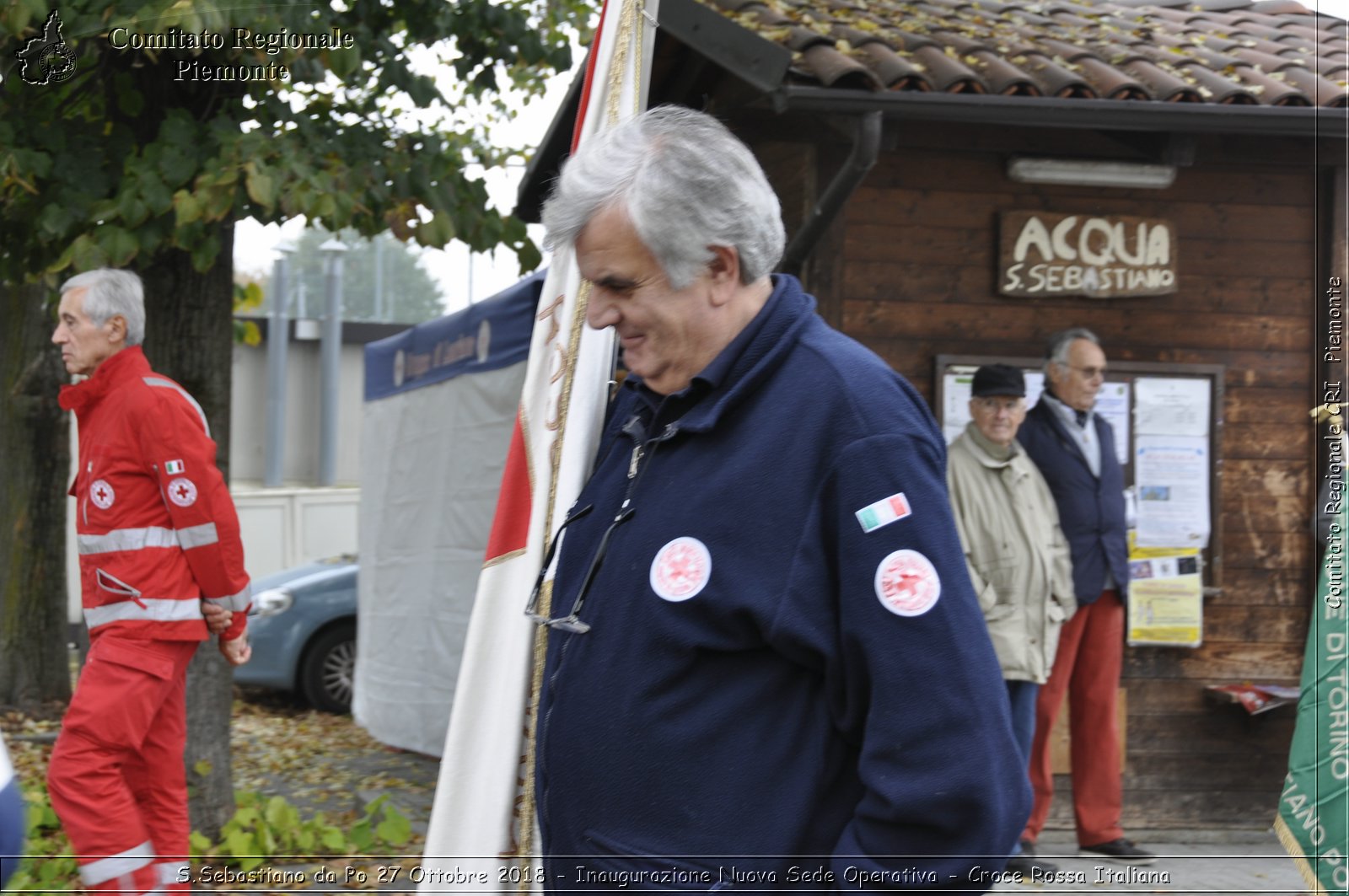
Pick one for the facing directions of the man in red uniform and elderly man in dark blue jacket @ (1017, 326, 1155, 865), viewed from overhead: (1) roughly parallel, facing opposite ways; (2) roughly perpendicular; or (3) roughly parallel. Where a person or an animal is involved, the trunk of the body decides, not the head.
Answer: roughly perpendicular

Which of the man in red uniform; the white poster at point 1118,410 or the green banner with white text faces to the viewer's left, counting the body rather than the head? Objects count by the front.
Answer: the man in red uniform

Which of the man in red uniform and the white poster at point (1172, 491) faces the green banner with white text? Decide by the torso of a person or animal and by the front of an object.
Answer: the white poster

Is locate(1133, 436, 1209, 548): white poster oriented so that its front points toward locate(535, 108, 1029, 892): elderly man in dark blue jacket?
yes

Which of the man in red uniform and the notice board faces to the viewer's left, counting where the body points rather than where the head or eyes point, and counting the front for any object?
the man in red uniform

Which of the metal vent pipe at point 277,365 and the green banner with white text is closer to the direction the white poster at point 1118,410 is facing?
the green banner with white text

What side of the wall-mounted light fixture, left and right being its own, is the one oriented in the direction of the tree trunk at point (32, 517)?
right

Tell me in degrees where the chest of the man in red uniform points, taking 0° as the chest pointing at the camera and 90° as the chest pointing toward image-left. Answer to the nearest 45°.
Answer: approximately 90°

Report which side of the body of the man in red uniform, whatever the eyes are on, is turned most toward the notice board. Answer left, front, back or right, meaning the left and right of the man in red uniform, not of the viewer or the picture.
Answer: back
